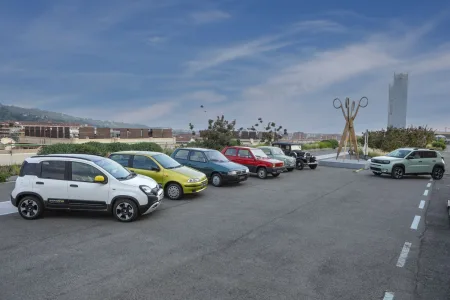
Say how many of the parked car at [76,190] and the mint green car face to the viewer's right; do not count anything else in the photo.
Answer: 1

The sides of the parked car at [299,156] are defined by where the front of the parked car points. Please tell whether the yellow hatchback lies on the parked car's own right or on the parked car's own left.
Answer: on the parked car's own right

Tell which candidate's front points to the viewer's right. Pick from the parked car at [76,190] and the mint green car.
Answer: the parked car

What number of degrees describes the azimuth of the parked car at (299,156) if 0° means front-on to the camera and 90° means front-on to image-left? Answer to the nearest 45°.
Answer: approximately 315°

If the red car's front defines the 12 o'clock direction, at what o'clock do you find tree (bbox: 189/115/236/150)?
The tree is roughly at 7 o'clock from the red car.

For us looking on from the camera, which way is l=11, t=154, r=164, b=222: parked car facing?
facing to the right of the viewer

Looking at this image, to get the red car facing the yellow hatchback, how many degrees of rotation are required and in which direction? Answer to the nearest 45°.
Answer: approximately 90° to its right

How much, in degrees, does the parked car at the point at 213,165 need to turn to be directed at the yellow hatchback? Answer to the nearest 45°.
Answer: approximately 90° to its right

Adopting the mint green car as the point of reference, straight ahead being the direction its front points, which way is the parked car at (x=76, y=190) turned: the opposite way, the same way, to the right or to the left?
the opposite way

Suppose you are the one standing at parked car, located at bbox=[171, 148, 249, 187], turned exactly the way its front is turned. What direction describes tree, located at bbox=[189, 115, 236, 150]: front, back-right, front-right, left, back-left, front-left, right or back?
back-left

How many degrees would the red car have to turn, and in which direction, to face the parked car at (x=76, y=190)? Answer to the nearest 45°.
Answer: approximately 90° to its right
